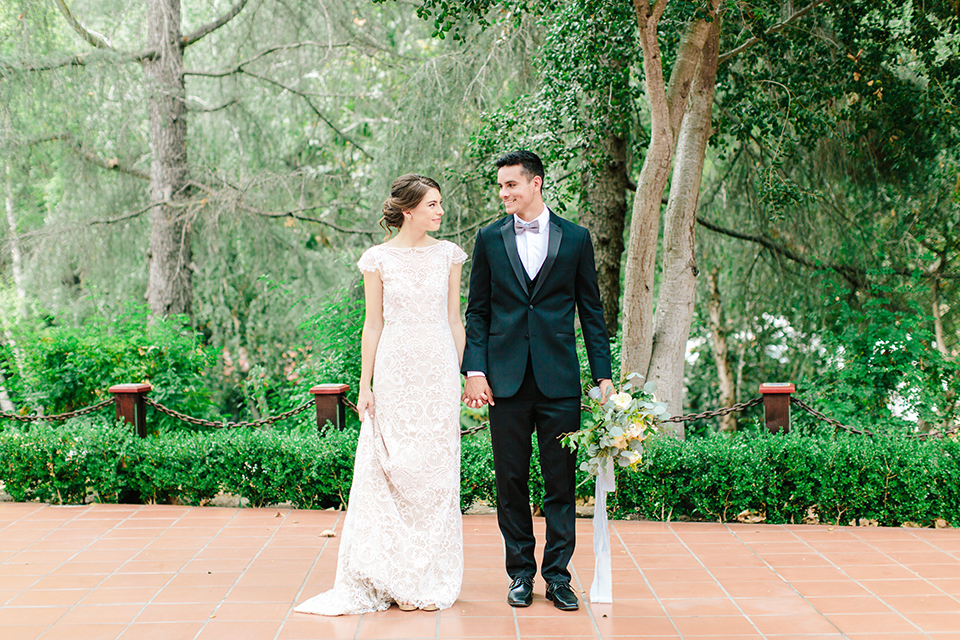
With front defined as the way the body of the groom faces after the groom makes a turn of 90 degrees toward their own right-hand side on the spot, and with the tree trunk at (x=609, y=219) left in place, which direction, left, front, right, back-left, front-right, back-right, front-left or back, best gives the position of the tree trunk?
right

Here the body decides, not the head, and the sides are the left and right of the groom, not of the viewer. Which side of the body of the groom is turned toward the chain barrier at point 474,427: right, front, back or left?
back

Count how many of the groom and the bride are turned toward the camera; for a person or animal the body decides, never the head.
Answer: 2

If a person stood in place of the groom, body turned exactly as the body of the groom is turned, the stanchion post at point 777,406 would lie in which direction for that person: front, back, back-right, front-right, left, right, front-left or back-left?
back-left

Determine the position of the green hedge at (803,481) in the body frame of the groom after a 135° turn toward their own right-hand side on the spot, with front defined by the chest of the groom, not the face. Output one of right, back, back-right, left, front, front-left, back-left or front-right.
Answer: right

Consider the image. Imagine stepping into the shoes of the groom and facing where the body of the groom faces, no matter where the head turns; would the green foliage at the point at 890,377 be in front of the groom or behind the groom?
behind

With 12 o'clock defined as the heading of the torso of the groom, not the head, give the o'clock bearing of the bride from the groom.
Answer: The bride is roughly at 3 o'clock from the groom.

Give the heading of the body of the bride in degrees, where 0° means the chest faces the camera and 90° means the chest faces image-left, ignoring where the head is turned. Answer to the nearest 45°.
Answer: approximately 0°

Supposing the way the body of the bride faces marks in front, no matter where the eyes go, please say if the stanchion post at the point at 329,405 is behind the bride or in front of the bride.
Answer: behind

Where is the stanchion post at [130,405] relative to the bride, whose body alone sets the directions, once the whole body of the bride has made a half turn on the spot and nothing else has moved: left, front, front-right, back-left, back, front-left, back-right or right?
front-left
